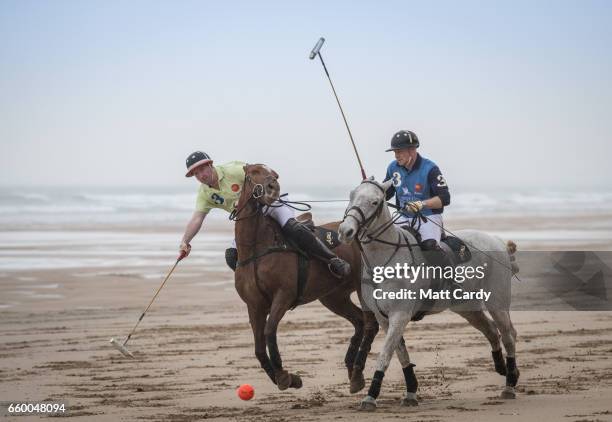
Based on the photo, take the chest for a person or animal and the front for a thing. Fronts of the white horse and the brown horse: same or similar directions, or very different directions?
same or similar directions

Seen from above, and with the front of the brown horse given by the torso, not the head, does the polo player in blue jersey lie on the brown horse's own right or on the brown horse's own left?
on the brown horse's own left

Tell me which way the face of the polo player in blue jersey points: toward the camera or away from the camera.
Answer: toward the camera

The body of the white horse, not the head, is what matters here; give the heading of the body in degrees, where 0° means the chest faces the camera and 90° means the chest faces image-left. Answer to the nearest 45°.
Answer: approximately 45°

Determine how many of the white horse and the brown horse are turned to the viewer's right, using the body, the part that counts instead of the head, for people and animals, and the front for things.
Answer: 0

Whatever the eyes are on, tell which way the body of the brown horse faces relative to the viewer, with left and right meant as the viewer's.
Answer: facing the viewer and to the left of the viewer

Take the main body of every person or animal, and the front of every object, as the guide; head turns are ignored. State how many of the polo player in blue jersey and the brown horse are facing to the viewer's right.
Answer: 0
